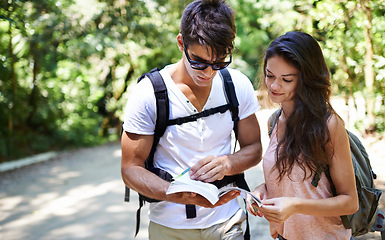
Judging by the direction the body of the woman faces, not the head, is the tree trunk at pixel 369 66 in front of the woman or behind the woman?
behind

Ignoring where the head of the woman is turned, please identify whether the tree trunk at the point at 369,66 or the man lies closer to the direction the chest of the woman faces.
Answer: the man

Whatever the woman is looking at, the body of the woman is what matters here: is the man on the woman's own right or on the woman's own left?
on the woman's own right

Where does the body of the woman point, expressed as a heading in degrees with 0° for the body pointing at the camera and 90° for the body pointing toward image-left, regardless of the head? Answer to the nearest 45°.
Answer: approximately 45°
